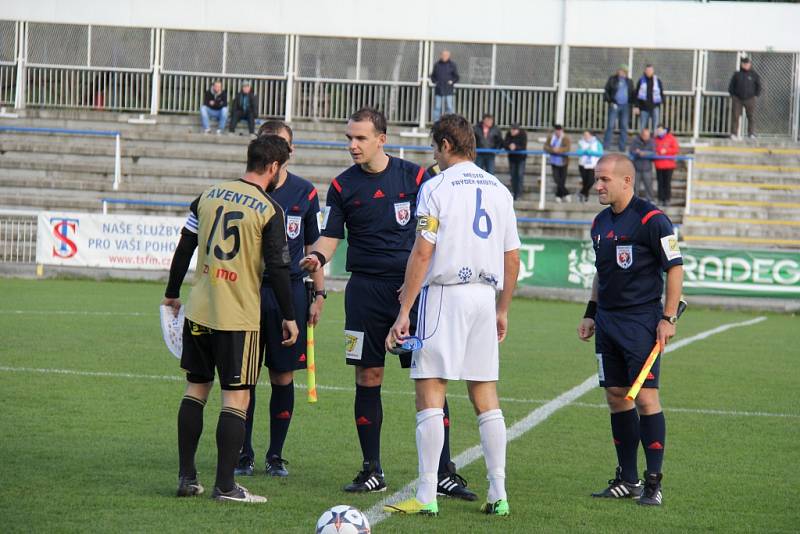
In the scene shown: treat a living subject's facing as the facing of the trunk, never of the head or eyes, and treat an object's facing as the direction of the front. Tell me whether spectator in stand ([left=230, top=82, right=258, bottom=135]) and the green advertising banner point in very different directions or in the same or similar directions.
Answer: same or similar directions

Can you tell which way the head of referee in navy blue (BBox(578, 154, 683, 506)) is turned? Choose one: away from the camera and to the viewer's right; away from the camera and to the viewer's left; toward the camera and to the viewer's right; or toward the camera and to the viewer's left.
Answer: toward the camera and to the viewer's left

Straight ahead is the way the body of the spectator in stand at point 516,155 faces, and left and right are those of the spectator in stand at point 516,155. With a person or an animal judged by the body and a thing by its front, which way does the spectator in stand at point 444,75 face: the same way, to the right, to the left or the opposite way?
the same way

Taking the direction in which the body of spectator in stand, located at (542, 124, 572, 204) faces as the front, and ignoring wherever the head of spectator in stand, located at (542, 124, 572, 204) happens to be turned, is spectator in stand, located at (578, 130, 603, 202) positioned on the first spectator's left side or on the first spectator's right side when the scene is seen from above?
on the first spectator's left side

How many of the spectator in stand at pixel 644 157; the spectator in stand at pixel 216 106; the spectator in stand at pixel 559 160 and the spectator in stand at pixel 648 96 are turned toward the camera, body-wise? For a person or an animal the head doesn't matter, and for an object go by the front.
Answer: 4

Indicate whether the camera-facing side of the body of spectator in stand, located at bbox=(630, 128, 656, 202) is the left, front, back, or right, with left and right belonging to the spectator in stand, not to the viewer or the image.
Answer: front

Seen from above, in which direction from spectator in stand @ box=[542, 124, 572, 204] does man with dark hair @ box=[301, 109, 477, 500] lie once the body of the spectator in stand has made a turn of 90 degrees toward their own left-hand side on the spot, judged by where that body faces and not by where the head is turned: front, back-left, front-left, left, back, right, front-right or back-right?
right

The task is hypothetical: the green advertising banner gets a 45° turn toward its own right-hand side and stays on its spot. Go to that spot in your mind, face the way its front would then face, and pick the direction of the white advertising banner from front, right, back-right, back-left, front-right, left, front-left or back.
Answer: front-right

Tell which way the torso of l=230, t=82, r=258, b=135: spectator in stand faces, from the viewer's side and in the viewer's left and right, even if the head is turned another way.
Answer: facing the viewer

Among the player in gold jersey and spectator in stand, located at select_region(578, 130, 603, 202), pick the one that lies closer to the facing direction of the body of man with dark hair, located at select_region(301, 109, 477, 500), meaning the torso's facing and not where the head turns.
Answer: the player in gold jersey

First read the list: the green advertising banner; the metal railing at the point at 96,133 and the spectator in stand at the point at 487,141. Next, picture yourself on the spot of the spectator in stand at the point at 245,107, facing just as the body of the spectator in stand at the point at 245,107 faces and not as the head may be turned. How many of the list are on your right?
1

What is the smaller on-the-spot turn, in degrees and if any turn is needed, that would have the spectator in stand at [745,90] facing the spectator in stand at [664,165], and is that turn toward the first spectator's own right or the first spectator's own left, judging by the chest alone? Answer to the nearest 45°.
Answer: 0° — they already face them

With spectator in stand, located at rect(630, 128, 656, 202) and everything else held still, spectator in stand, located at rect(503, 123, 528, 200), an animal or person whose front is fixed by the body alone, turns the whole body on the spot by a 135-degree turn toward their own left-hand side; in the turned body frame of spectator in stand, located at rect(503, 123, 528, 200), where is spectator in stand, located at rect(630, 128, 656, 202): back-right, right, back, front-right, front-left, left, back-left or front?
front-right

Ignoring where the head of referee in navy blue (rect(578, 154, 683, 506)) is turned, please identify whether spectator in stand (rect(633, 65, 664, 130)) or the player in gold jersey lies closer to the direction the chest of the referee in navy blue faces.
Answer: the player in gold jersey

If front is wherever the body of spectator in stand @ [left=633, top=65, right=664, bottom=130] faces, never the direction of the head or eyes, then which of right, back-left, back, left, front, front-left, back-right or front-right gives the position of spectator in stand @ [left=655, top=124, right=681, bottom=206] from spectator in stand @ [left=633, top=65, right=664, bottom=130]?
front

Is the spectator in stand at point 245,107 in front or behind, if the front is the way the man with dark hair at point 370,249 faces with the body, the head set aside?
behind

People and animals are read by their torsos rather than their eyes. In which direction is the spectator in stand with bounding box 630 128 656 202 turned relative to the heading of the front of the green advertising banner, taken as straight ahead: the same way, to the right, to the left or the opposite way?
the same way

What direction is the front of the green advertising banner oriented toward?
toward the camera

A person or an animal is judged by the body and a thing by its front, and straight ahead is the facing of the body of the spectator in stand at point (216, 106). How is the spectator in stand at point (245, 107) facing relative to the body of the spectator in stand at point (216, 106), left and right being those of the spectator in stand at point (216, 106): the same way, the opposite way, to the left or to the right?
the same way

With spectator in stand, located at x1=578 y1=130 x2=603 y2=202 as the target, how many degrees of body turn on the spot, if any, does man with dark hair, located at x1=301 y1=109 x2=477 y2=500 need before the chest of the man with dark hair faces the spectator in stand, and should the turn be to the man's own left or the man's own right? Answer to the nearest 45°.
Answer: approximately 180°

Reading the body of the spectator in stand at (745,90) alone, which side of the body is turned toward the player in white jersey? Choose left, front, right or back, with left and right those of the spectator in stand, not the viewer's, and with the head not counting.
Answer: front

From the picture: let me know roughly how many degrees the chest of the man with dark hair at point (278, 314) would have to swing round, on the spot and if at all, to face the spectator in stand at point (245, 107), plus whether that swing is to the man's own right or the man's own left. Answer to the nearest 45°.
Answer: approximately 180°

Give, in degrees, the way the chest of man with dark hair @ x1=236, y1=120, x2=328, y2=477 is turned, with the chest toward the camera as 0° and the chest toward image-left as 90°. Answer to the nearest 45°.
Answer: approximately 0°

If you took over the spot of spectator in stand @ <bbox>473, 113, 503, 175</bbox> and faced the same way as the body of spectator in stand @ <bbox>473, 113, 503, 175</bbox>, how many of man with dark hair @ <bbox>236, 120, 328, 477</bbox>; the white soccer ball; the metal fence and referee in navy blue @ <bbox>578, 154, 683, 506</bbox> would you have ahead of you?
3

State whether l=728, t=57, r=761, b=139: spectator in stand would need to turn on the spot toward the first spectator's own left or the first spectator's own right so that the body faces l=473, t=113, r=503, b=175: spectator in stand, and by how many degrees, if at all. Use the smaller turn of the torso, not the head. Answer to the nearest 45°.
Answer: approximately 45° to the first spectator's own right
